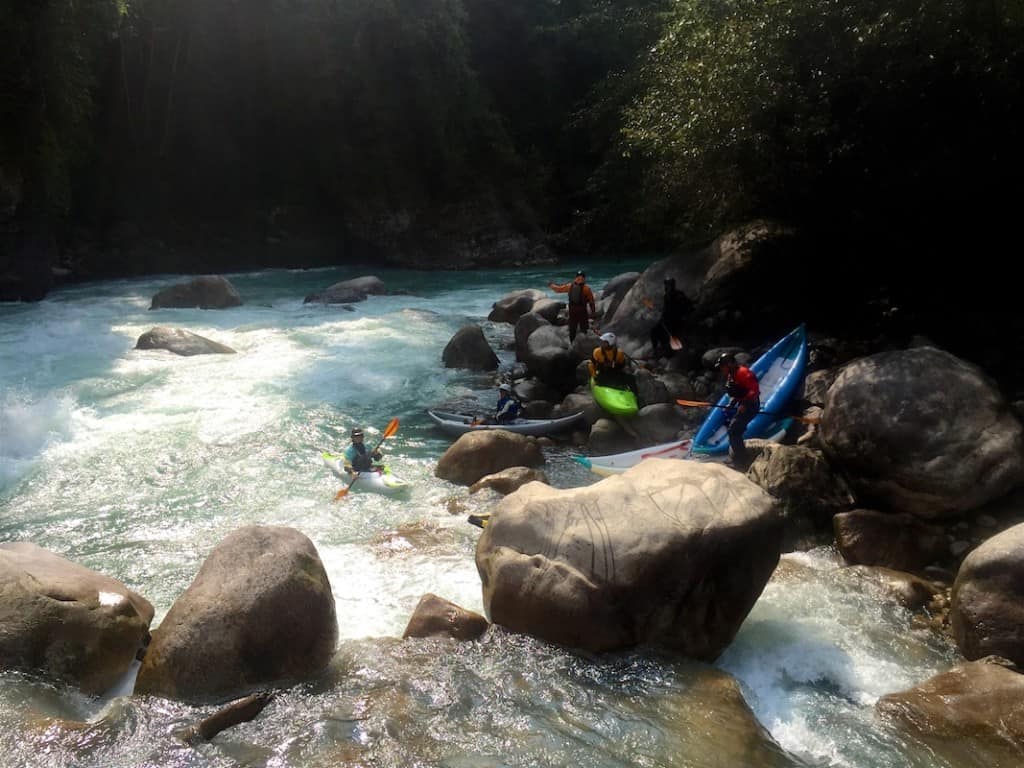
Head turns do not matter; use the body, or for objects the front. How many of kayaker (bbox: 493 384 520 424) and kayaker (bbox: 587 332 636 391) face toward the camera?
1

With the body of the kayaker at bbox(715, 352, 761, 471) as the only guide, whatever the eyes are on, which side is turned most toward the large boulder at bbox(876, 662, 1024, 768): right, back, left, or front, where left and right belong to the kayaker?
left

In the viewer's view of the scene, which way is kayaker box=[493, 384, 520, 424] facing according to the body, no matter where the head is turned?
to the viewer's left

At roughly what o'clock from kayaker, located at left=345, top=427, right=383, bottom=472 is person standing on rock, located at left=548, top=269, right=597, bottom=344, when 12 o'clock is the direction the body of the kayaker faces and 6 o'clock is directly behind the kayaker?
The person standing on rock is roughly at 9 o'clock from the kayaker.

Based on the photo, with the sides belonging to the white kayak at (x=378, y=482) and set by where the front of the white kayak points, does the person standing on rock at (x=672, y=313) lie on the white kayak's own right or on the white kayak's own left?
on the white kayak's own left

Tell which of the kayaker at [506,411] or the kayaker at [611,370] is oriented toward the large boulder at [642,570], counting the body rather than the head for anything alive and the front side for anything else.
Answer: the kayaker at [611,370]

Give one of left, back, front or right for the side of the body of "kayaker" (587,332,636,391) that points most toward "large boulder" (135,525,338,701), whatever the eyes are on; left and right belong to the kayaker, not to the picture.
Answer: front

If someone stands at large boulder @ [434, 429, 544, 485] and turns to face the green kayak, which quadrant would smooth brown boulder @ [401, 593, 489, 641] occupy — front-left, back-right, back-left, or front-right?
back-right

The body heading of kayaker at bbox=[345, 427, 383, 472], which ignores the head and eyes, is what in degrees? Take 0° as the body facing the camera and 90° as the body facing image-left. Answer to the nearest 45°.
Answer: approximately 315°

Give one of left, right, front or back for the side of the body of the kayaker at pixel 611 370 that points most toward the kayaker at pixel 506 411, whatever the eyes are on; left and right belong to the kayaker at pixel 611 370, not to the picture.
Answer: right

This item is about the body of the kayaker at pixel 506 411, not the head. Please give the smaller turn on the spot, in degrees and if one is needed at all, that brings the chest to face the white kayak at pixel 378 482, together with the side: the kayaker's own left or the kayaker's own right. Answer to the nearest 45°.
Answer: approximately 45° to the kayaker's own left

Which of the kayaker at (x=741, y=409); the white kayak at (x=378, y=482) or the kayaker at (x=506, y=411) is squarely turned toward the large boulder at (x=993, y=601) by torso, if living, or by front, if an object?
the white kayak

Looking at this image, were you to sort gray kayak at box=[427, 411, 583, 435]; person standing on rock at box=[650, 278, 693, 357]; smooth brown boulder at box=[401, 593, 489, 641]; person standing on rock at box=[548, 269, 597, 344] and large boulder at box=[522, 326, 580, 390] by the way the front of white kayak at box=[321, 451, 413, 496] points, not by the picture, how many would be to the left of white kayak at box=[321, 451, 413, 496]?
4

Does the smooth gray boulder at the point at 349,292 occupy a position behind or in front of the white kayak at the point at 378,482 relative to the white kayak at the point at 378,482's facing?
behind

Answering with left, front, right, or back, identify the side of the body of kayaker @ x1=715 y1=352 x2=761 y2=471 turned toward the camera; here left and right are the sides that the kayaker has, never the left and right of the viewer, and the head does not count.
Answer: left
